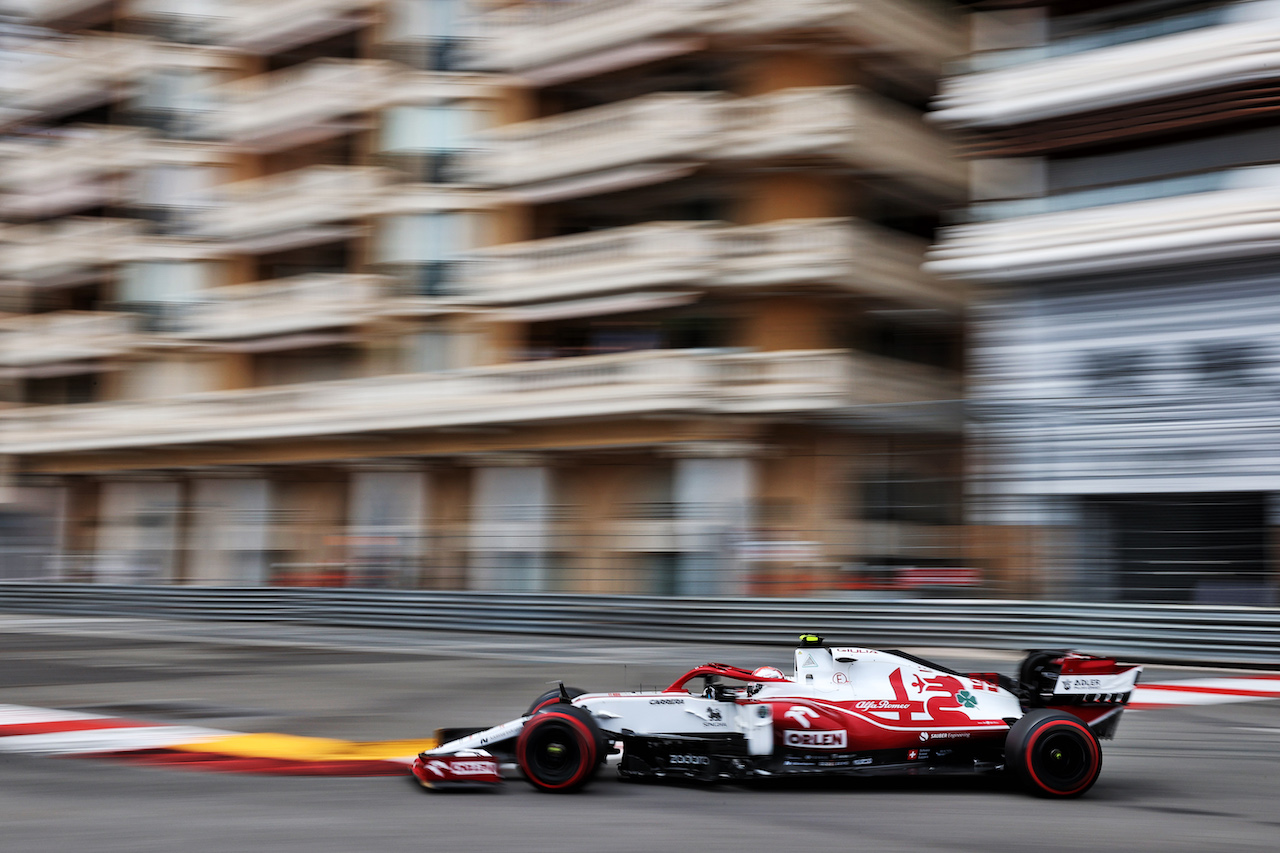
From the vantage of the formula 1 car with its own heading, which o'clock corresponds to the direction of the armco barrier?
The armco barrier is roughly at 3 o'clock from the formula 1 car.

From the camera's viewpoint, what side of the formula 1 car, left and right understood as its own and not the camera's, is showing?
left

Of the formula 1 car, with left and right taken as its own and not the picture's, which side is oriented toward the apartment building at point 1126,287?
right

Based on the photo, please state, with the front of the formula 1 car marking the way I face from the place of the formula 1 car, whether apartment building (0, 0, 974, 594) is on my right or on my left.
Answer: on my right
